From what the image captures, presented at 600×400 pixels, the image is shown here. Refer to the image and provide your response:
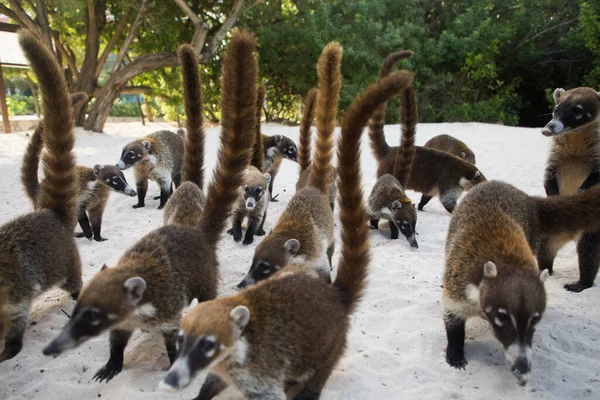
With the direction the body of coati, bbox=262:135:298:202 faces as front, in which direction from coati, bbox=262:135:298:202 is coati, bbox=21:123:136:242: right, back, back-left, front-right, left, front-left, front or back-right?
back-right

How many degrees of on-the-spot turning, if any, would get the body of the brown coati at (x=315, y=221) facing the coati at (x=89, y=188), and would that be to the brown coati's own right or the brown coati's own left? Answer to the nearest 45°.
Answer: approximately 90° to the brown coati's own right

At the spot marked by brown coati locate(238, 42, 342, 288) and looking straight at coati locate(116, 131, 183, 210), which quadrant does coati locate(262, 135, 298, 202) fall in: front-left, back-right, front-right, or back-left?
front-right

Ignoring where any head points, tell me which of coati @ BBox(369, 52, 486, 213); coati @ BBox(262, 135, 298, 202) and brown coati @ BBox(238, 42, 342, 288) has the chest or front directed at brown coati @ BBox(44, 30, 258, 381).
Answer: brown coati @ BBox(238, 42, 342, 288)

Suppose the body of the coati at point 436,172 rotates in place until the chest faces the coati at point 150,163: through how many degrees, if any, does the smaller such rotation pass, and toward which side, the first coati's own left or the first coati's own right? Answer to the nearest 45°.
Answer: approximately 180°

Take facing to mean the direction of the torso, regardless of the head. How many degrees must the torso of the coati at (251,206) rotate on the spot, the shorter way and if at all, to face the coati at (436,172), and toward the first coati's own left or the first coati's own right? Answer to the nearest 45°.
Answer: approximately 90° to the first coati's own left

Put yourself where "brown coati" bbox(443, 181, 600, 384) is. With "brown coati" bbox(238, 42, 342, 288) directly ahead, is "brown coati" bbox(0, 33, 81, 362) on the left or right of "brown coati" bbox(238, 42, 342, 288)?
left

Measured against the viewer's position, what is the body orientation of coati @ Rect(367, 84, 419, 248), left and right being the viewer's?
facing the viewer and to the right of the viewer

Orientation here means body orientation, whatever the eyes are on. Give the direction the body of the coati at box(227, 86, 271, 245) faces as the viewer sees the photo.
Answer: toward the camera

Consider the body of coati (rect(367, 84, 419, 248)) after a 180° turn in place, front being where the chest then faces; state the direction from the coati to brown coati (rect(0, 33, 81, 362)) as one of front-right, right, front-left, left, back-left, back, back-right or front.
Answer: left

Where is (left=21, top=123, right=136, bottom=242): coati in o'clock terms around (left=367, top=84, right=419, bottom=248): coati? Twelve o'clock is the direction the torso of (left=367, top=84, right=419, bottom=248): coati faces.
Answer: (left=21, top=123, right=136, bottom=242): coati is roughly at 4 o'clock from (left=367, top=84, right=419, bottom=248): coati.

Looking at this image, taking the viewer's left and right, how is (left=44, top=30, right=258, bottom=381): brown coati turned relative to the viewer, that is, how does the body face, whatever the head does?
facing the viewer and to the left of the viewer

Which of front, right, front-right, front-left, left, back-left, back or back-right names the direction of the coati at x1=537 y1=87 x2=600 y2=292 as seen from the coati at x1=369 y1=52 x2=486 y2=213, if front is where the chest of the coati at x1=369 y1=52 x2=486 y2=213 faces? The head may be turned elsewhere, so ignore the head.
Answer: front-right

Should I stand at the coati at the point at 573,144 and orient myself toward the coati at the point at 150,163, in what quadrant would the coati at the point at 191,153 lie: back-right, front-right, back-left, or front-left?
front-left

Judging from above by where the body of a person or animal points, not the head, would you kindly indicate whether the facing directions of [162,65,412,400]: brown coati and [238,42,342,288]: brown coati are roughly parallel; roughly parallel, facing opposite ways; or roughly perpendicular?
roughly parallel

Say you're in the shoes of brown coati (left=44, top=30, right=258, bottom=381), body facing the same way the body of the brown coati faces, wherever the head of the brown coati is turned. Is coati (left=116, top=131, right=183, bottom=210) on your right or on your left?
on your right

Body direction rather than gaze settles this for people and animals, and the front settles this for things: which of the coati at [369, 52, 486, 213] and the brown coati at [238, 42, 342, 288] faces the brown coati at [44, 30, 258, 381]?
the brown coati at [238, 42, 342, 288]

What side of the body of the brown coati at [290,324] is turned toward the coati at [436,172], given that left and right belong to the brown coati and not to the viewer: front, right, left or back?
back

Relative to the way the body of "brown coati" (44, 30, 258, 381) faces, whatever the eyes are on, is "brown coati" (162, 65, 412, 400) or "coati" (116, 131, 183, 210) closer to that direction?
the brown coati
